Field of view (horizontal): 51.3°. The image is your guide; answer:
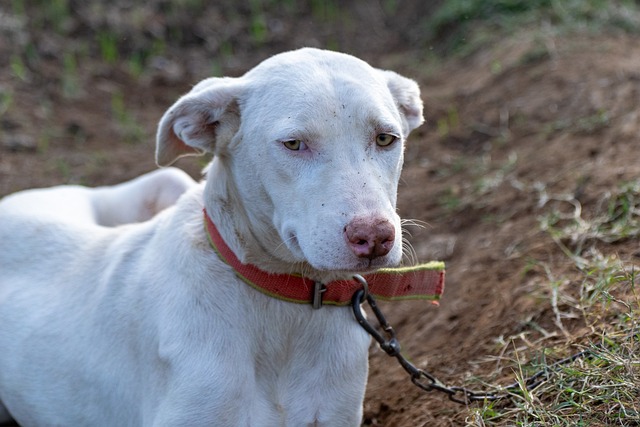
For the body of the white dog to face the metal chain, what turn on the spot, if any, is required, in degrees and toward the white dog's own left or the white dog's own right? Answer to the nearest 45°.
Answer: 0° — it already faces it

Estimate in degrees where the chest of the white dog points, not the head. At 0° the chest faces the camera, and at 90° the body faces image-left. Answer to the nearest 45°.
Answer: approximately 315°
